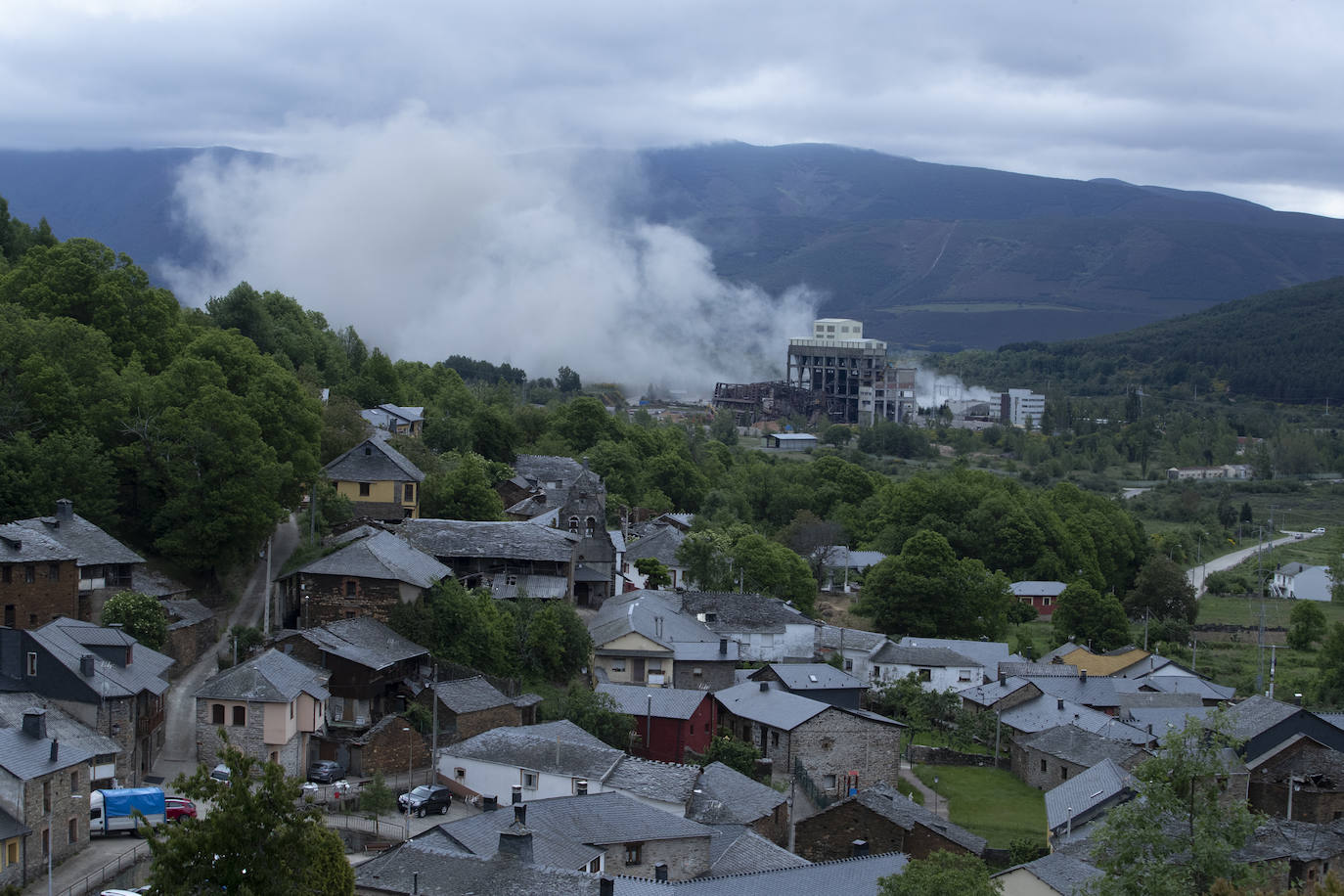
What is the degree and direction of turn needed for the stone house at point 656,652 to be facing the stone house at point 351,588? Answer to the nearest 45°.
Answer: approximately 45° to its right

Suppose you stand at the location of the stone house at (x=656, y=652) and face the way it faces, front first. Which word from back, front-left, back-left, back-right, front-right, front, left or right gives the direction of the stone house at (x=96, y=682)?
front-right

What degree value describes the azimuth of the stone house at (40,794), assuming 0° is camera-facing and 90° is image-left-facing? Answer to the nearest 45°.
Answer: approximately 315°

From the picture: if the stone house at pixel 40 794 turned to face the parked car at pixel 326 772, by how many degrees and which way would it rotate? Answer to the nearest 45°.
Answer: approximately 90° to its left

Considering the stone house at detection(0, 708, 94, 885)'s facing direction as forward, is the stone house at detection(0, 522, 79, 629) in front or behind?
behind

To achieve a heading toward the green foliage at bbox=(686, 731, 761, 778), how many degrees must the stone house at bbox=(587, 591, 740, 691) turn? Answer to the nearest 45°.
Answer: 0° — it already faces it

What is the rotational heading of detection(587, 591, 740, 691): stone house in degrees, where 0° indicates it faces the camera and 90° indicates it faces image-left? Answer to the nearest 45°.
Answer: approximately 0°

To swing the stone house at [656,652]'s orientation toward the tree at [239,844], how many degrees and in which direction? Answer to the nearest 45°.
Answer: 0° — it already faces it
